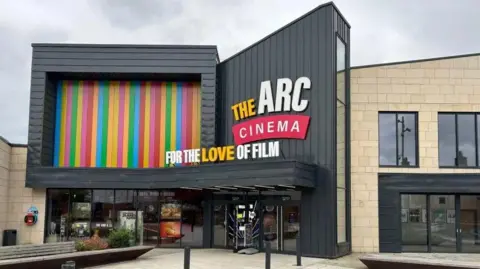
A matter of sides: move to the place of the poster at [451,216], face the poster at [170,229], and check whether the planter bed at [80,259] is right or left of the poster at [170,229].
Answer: left

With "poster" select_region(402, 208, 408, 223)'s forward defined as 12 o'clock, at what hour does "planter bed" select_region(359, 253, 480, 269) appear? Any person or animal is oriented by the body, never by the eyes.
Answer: The planter bed is roughly at 12 o'clock from the poster.

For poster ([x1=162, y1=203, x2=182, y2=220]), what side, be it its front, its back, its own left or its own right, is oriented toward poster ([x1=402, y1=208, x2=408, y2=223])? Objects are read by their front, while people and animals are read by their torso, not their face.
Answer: left

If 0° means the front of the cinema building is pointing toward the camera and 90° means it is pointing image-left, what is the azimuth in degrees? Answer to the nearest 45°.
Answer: approximately 0°

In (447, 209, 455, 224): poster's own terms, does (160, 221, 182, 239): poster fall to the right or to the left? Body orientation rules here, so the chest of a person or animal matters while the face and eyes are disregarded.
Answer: on its right

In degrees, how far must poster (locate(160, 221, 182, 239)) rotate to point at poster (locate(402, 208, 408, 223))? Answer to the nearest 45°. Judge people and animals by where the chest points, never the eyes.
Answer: approximately 90° to its left

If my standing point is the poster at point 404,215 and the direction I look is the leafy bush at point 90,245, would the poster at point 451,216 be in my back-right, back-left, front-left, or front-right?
back-left

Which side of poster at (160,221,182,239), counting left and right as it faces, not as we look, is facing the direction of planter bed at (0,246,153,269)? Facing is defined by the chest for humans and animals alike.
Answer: front

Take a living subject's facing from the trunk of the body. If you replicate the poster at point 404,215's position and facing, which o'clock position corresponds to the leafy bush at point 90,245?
The leafy bush is roughly at 2 o'clock from the poster.
